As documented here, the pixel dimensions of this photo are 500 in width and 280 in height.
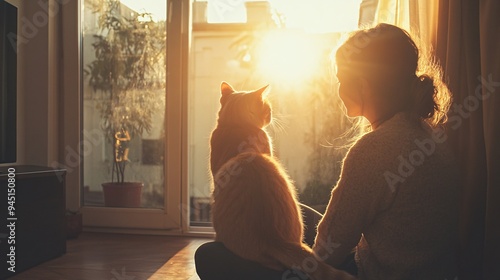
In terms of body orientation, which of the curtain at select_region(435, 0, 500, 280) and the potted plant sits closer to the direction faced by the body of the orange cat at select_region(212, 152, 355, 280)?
the potted plant

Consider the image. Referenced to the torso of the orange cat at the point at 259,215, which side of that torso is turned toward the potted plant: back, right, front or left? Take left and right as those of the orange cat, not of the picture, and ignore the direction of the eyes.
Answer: front

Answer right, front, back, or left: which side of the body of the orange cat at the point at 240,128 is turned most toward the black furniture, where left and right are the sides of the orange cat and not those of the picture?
left

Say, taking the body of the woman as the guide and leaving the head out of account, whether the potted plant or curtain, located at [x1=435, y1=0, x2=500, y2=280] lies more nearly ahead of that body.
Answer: the potted plant

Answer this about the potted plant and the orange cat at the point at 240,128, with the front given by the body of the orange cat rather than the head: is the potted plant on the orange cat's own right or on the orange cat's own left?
on the orange cat's own left

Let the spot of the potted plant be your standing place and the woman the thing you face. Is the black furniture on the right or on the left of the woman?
right

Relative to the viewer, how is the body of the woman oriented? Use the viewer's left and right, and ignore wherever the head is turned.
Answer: facing away from the viewer and to the left of the viewer

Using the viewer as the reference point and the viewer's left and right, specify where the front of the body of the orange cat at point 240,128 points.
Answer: facing away from the viewer and to the right of the viewer

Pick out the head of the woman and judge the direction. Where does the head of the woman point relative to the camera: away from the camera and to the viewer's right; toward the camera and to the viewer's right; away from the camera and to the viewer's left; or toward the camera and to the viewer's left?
away from the camera and to the viewer's left

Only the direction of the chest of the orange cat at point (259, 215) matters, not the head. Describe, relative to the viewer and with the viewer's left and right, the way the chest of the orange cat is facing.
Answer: facing away from the viewer and to the left of the viewer

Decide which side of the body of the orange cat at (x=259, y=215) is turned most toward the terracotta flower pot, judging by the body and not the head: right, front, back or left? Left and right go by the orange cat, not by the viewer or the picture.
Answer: front

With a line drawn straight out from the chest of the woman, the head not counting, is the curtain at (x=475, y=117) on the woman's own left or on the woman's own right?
on the woman's own right

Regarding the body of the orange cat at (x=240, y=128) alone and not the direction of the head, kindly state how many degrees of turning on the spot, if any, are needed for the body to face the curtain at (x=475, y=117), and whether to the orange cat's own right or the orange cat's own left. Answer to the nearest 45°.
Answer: approximately 45° to the orange cat's own right
